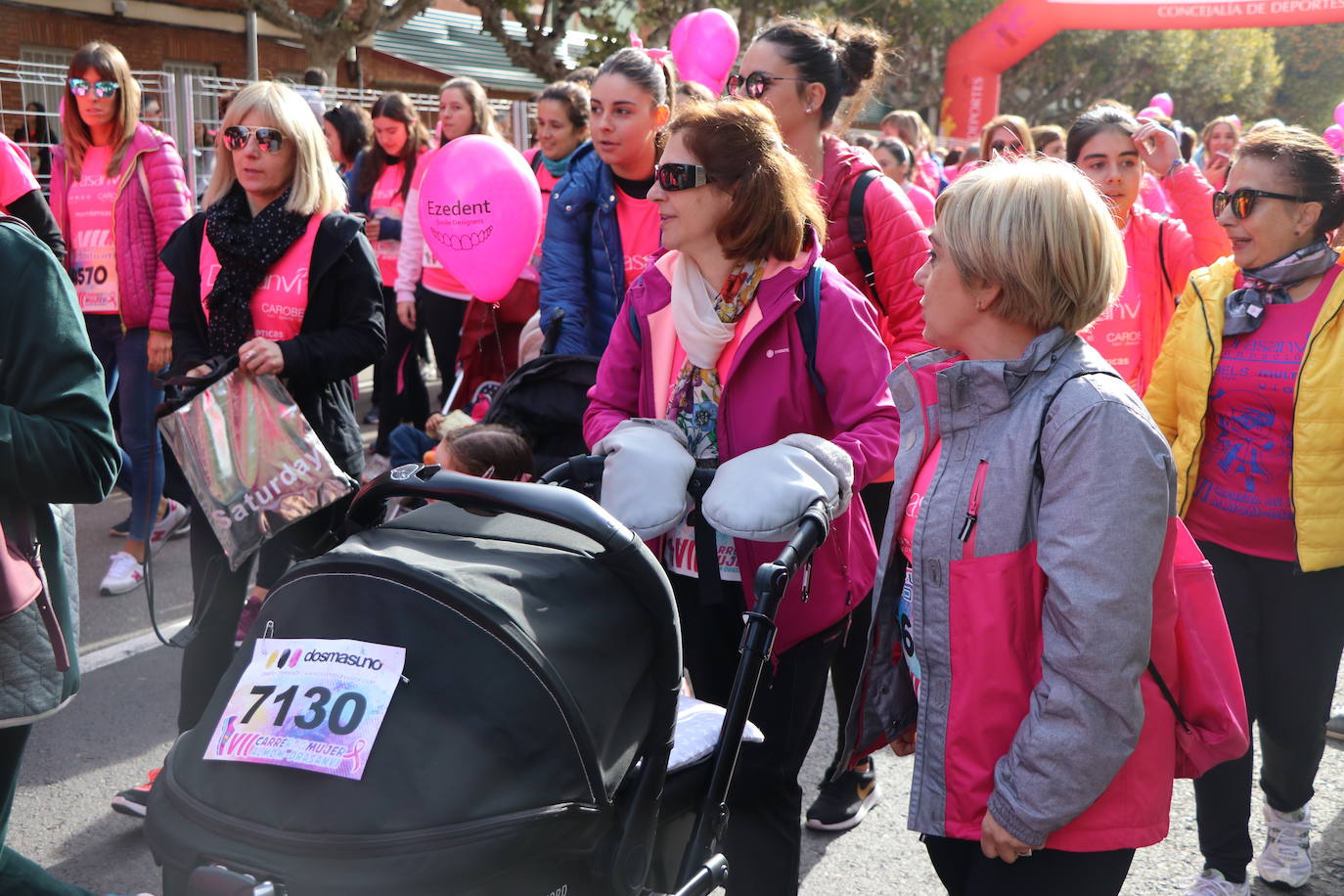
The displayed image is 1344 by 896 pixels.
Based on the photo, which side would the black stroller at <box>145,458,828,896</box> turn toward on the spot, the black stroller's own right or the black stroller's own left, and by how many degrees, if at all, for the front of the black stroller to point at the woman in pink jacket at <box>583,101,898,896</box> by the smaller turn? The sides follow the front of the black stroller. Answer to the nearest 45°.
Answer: approximately 180°

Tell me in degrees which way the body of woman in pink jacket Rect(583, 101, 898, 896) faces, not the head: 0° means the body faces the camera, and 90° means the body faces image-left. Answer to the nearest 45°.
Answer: approximately 45°

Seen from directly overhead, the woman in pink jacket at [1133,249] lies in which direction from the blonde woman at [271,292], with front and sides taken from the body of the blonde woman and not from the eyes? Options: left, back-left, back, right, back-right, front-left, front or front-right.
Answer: back-left

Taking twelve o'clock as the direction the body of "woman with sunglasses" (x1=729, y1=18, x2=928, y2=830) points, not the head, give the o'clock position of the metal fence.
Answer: The metal fence is roughly at 3 o'clock from the woman with sunglasses.

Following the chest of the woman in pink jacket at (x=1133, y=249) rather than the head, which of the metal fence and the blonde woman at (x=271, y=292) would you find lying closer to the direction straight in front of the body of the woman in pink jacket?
the blonde woman

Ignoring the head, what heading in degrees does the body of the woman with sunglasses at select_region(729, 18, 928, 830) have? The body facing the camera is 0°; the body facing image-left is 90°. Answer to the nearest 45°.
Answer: approximately 45°

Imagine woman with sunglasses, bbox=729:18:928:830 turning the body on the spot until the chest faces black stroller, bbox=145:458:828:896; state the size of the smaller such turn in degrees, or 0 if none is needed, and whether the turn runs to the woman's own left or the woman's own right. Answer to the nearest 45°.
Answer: approximately 45° to the woman's own left

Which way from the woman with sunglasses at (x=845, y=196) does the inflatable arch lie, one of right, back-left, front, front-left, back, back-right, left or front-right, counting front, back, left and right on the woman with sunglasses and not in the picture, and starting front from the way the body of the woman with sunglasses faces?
back-right

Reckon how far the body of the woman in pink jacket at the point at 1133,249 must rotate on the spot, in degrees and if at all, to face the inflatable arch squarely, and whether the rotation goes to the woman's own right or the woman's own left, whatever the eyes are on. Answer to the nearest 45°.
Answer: approximately 135° to the woman's own right

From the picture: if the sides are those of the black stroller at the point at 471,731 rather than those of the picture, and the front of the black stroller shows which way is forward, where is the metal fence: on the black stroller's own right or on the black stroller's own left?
on the black stroller's own right

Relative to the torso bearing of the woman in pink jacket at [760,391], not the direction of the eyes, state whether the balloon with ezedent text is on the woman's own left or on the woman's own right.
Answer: on the woman's own right

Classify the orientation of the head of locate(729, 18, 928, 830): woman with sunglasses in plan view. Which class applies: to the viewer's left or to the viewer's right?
to the viewer's left

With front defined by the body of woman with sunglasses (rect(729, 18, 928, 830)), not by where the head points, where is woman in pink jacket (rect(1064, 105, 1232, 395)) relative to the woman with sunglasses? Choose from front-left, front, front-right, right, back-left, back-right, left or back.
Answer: back
